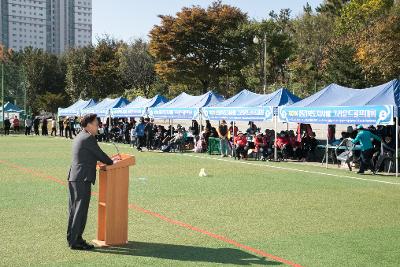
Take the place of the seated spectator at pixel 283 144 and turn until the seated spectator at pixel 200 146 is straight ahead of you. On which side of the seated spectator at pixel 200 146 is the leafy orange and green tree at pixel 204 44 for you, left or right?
right

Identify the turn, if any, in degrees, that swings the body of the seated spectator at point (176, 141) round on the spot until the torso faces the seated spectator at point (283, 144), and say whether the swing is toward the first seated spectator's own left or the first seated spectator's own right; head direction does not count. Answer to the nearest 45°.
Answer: approximately 90° to the first seated spectator's own left

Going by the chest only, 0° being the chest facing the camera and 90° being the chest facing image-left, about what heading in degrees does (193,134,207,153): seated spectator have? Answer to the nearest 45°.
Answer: approximately 45°

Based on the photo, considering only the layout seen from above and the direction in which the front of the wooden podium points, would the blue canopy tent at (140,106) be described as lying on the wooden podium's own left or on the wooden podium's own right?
on the wooden podium's own left

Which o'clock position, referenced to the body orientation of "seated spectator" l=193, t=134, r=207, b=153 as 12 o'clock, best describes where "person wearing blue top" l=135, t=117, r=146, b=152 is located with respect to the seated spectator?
The person wearing blue top is roughly at 2 o'clock from the seated spectator.

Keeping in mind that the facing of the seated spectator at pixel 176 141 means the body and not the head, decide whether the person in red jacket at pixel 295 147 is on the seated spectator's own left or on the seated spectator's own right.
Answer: on the seated spectator's own left

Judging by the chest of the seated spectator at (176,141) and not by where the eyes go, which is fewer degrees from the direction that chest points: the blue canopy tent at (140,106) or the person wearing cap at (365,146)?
the person wearing cap

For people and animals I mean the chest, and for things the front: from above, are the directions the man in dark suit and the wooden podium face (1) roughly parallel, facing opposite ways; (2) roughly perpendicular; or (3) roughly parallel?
roughly parallel

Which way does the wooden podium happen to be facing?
to the viewer's right

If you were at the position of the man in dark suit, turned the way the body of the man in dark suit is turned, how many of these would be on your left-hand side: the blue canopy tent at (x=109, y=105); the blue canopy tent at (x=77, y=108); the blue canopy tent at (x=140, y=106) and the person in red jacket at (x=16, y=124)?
4

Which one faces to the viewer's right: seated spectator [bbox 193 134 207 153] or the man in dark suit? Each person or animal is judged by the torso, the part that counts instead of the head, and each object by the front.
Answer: the man in dark suit

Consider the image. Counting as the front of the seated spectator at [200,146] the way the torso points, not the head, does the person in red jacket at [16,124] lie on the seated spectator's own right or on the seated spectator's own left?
on the seated spectator's own right

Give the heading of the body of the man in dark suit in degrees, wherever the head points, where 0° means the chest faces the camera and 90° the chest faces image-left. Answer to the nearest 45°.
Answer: approximately 270°
